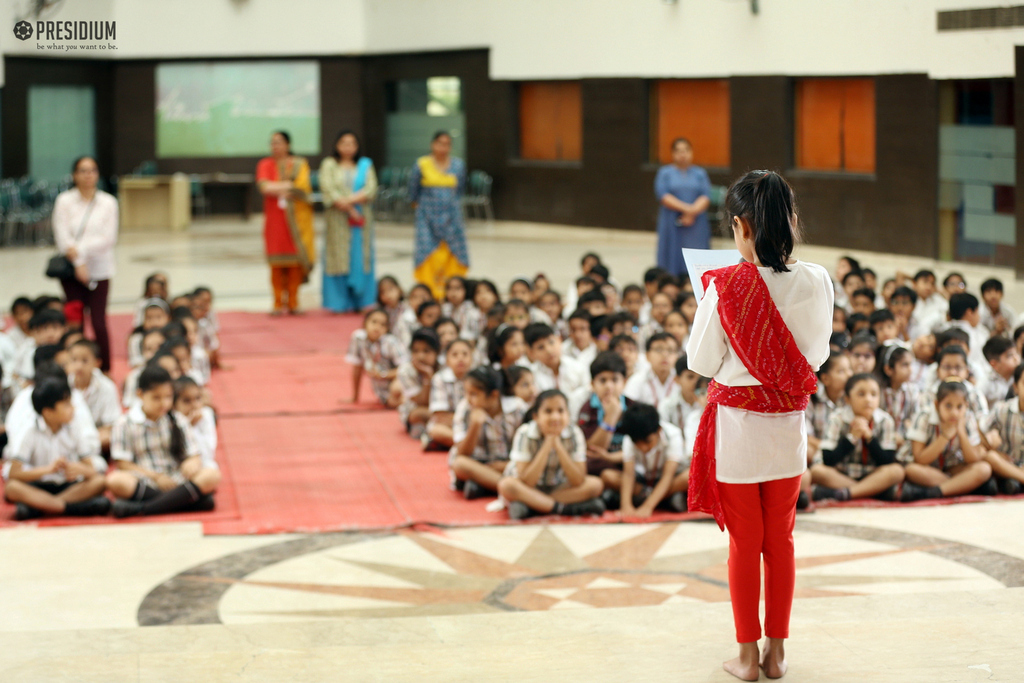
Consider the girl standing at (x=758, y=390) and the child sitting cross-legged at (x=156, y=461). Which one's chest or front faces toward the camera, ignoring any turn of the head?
the child sitting cross-legged

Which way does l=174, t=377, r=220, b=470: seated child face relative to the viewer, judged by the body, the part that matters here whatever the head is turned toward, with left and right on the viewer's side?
facing the viewer and to the right of the viewer

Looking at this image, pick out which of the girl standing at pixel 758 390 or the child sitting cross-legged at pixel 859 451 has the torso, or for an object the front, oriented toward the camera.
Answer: the child sitting cross-legged

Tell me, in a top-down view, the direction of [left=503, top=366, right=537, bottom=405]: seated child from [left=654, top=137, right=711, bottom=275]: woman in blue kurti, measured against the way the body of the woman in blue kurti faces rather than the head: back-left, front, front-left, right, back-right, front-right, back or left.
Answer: front

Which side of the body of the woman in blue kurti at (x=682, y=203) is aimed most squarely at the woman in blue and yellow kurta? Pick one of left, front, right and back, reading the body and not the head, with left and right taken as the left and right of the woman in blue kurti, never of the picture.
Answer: right

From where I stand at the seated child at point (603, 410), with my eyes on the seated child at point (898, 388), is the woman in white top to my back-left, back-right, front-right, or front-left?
back-left

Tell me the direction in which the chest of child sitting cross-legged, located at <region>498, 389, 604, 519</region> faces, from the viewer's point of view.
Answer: toward the camera

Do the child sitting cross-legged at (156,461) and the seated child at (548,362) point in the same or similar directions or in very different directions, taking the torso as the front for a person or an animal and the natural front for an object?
same or similar directions

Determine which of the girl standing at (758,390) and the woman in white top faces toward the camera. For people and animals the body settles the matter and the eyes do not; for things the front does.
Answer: the woman in white top

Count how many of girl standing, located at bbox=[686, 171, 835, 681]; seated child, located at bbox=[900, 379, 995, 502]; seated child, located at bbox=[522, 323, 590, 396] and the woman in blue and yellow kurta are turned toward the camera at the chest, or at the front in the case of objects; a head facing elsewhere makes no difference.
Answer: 3

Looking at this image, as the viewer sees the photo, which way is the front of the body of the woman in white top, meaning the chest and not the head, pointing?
toward the camera

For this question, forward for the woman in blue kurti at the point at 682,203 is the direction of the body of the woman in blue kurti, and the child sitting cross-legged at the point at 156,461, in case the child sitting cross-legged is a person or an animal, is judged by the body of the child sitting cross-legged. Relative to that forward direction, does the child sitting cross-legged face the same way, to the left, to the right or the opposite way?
the same way

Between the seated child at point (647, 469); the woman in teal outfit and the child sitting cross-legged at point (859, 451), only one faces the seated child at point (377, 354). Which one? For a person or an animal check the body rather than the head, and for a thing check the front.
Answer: the woman in teal outfit

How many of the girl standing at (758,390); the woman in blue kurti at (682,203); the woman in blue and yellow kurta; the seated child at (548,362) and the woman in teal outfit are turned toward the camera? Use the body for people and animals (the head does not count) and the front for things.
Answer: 4

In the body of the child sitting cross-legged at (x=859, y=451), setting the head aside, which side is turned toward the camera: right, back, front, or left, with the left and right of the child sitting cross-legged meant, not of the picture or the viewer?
front

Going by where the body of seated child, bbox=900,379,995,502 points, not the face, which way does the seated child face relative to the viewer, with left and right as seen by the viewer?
facing the viewer
